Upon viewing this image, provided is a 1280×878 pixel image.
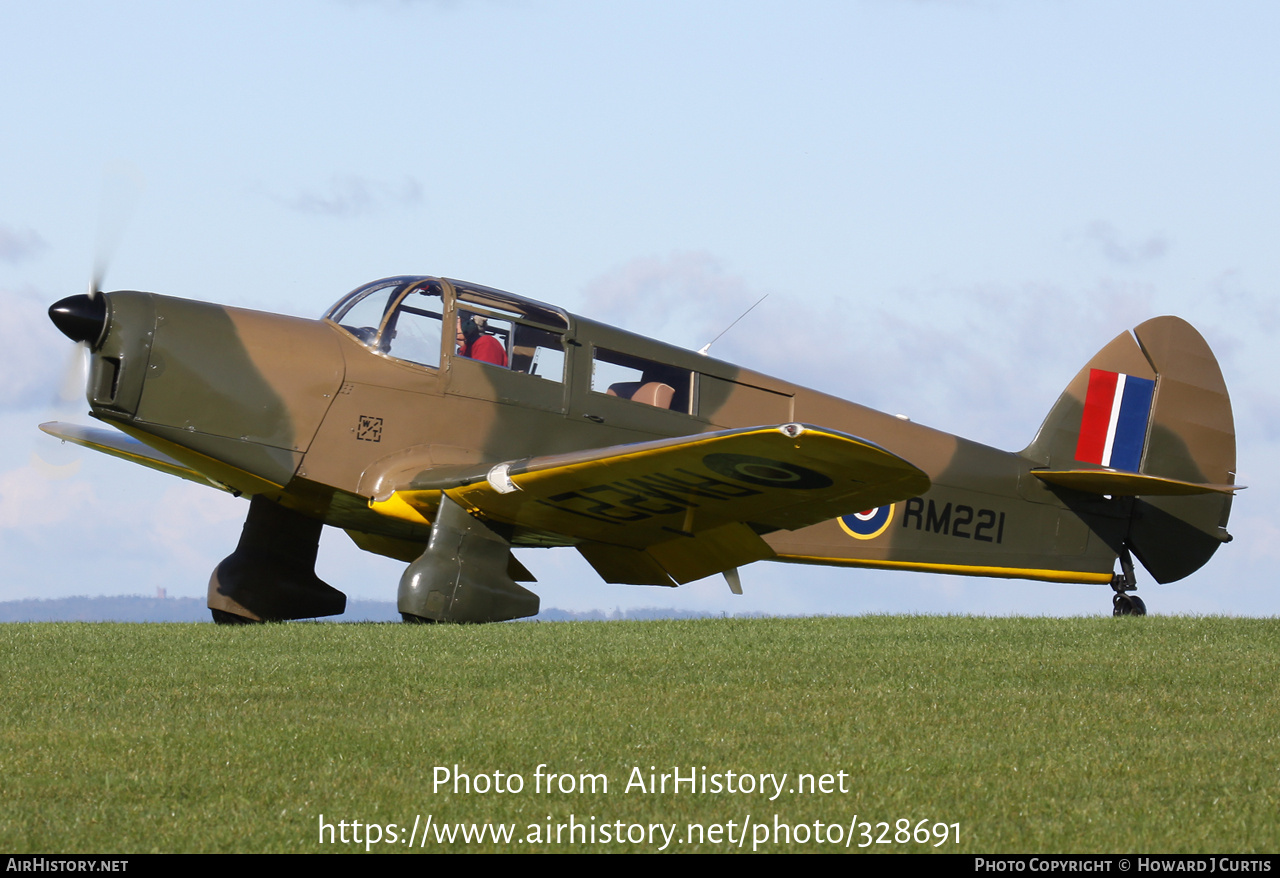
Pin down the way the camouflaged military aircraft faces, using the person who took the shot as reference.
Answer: facing the viewer and to the left of the viewer
